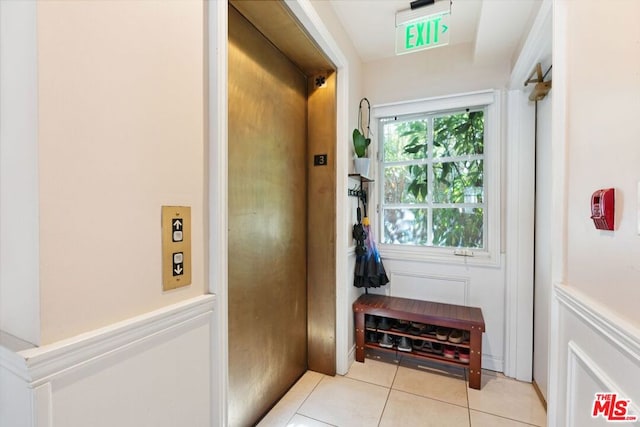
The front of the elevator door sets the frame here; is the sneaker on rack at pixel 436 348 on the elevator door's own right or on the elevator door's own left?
on the elevator door's own left

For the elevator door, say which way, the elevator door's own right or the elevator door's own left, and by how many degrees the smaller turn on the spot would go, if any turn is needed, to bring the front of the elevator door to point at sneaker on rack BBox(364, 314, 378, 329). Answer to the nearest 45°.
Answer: approximately 90° to the elevator door's own left

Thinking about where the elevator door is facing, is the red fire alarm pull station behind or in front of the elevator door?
in front

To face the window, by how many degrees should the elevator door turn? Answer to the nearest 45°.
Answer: approximately 45° to its left

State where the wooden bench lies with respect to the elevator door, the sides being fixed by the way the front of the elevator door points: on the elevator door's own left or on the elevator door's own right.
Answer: on the elevator door's own left

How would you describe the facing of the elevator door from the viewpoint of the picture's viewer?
facing the viewer and to the right of the viewer

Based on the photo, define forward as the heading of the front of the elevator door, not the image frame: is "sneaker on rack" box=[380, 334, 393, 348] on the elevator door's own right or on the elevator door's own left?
on the elevator door's own left

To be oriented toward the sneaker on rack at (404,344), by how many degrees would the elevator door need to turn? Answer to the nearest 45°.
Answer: approximately 45° to its left
